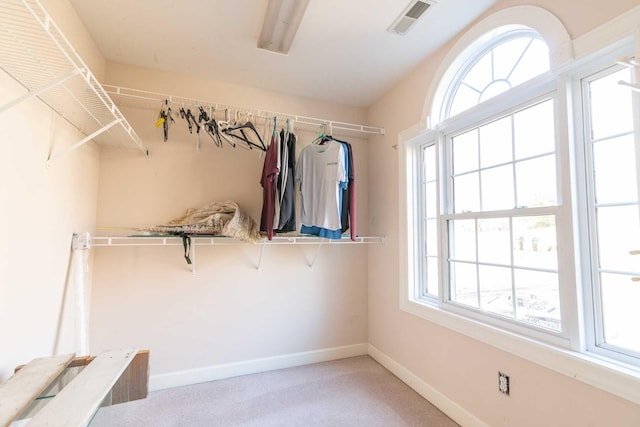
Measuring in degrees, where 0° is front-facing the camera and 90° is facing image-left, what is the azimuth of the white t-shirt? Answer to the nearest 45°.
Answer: approximately 0°

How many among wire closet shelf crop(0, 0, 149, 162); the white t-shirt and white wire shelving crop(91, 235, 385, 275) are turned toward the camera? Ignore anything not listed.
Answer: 2

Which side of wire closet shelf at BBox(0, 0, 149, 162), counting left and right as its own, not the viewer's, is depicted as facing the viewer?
right

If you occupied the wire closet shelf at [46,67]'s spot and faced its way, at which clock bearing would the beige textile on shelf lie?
The beige textile on shelf is roughly at 11 o'clock from the wire closet shelf.

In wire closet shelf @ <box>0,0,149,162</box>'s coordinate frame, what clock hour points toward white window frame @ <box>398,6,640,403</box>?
The white window frame is roughly at 1 o'clock from the wire closet shelf.

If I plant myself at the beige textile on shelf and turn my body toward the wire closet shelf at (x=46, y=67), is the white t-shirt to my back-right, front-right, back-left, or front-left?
back-left

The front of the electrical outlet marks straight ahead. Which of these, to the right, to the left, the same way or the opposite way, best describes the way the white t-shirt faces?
to the left

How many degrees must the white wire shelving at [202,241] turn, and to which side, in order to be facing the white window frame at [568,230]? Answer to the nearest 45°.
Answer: approximately 45° to its left

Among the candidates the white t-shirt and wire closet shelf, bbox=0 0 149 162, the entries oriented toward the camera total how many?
1
